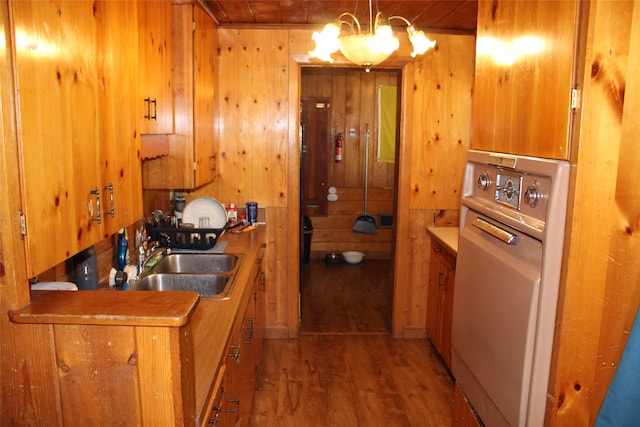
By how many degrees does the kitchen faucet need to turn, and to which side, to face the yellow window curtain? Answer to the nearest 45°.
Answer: approximately 45° to its left

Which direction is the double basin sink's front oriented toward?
to the viewer's right

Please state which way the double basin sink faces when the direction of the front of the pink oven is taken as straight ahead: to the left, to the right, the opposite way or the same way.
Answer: the opposite way

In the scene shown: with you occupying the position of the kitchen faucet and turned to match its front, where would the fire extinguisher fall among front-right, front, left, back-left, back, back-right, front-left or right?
front-left

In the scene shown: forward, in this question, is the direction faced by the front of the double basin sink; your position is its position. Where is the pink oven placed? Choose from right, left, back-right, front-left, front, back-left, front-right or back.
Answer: front-right

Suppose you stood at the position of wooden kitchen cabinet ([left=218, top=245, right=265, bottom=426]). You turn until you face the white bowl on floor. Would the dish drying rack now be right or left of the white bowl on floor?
left

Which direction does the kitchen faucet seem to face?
to the viewer's right

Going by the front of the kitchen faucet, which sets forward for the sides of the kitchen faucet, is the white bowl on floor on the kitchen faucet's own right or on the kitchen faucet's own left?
on the kitchen faucet's own left

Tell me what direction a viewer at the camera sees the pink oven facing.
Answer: facing the viewer and to the left of the viewer

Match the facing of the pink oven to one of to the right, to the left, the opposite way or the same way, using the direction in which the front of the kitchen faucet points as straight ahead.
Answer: the opposite way
